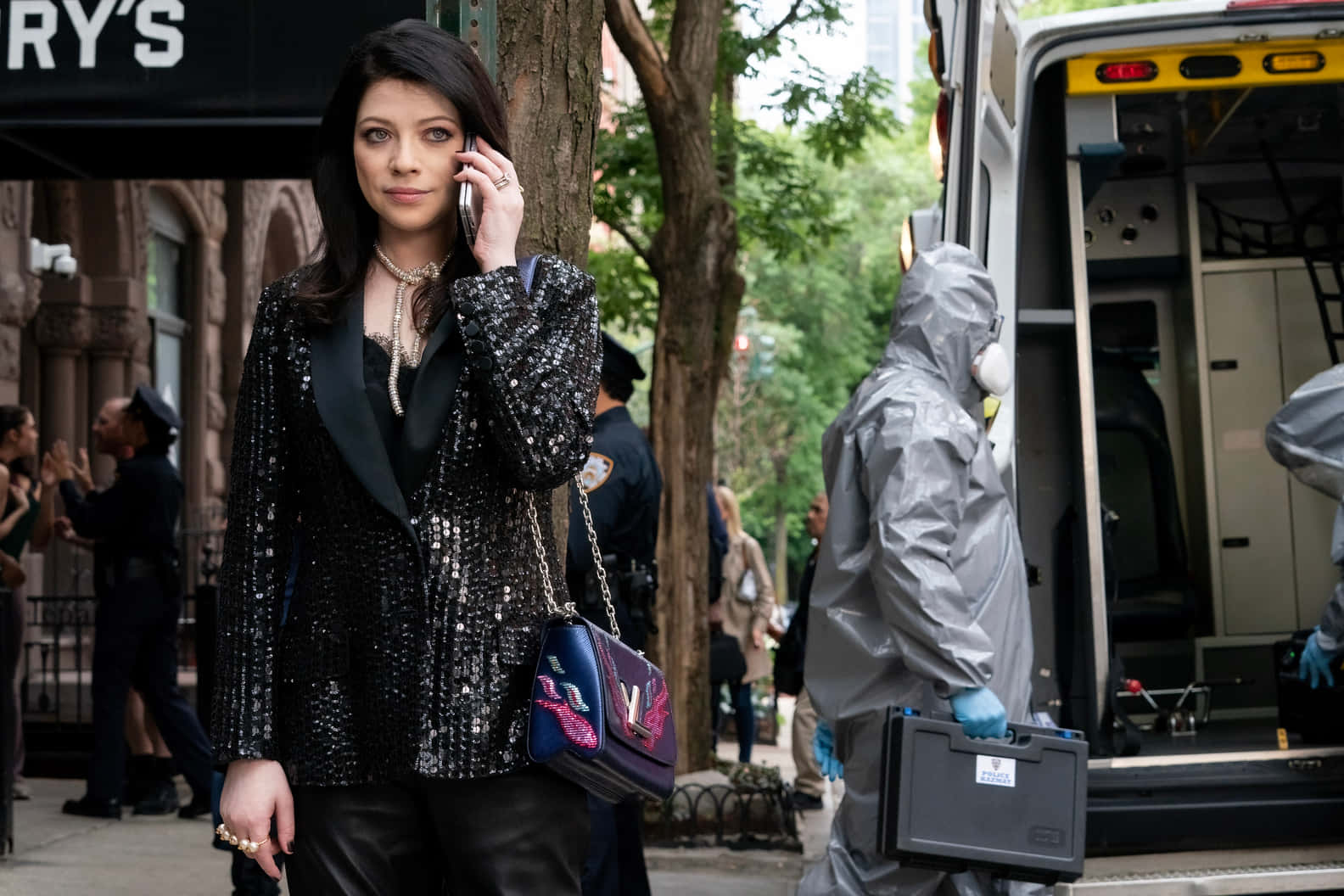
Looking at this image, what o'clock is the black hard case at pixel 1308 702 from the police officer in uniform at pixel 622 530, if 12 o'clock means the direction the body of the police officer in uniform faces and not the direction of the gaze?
The black hard case is roughly at 5 o'clock from the police officer in uniform.

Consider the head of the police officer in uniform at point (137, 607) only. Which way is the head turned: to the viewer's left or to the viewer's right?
to the viewer's left

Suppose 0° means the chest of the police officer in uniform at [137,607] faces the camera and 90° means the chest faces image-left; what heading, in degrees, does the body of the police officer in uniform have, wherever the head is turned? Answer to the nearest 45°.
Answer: approximately 90°

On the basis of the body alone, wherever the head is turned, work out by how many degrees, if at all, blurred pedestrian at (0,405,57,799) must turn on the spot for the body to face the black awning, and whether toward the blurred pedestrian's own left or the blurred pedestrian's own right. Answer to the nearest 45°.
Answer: approximately 90° to the blurred pedestrian's own right

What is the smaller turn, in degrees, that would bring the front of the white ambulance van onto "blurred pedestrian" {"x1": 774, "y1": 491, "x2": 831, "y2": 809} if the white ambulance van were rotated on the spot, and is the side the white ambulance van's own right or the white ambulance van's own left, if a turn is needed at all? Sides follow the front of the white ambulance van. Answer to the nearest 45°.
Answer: approximately 45° to the white ambulance van's own left

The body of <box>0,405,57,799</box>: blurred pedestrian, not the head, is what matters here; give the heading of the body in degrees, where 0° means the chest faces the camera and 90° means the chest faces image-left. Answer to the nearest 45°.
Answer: approximately 270°

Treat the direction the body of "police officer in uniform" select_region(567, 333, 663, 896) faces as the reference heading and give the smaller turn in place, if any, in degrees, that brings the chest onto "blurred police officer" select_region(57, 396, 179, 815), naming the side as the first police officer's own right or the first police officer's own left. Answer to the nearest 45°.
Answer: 0° — they already face them

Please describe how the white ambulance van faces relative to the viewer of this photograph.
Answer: facing away from the viewer

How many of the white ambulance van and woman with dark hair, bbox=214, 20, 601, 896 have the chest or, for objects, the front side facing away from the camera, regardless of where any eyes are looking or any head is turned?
1

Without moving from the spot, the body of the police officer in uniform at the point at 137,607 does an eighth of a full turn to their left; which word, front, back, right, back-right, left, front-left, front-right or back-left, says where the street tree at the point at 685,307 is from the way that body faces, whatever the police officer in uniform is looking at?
back-left

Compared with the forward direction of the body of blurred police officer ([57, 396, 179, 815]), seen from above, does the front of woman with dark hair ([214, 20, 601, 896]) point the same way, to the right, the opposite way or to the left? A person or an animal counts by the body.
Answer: to the left
